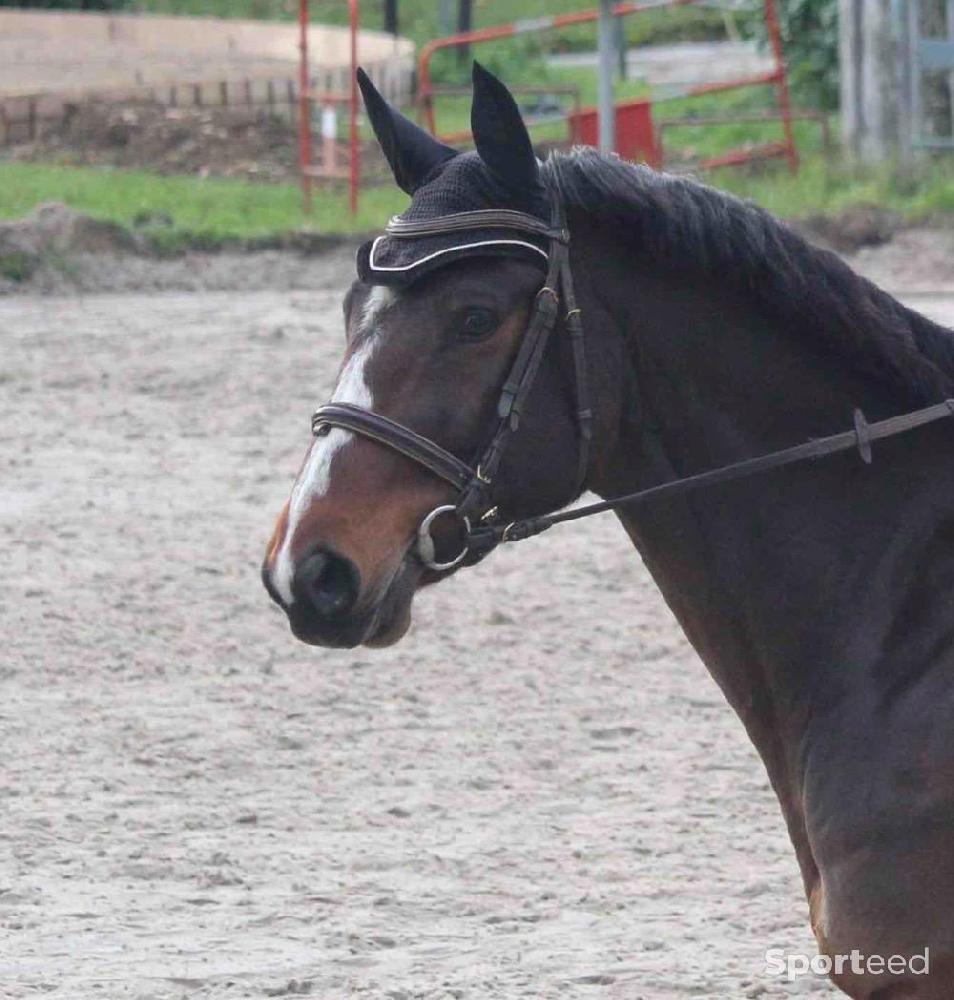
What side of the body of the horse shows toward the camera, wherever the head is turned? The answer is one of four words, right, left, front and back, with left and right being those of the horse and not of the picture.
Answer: left

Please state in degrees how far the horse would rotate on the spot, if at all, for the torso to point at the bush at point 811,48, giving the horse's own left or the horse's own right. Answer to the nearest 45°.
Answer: approximately 90° to the horse's own right

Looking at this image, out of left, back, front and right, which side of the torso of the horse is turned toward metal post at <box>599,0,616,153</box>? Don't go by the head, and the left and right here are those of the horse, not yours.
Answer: right
